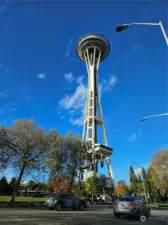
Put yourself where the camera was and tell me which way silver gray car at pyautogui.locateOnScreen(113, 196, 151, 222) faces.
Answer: facing away from the viewer and to the right of the viewer

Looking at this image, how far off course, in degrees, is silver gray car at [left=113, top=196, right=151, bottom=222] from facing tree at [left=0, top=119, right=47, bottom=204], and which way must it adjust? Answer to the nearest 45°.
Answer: approximately 90° to its left

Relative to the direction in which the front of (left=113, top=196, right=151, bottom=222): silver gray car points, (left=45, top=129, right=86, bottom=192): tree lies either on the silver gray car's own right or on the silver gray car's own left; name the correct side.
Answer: on the silver gray car's own left

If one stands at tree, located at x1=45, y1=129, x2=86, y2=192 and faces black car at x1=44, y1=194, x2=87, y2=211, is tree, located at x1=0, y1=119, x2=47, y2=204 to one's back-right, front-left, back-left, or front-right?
front-right

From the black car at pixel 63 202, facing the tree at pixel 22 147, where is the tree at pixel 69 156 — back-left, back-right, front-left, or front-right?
front-right

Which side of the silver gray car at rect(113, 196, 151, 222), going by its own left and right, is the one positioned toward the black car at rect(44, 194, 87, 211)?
left
